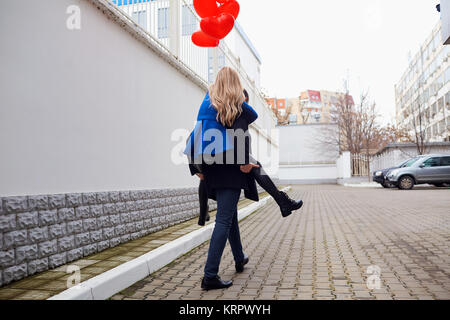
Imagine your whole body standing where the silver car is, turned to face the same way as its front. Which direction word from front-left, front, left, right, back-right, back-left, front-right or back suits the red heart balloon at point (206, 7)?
left

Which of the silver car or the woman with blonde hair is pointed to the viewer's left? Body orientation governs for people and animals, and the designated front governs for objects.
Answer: the silver car

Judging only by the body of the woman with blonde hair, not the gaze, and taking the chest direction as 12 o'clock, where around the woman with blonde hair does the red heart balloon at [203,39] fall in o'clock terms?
The red heart balloon is roughly at 10 o'clock from the woman with blonde hair.

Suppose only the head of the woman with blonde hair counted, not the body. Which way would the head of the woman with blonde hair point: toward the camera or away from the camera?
away from the camera

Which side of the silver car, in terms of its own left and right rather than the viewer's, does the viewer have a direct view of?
left

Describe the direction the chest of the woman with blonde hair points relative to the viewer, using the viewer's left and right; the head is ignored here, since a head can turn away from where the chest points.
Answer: facing away from the viewer and to the right of the viewer

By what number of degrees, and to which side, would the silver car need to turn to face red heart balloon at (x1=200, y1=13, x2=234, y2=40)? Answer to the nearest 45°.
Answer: approximately 90° to its left

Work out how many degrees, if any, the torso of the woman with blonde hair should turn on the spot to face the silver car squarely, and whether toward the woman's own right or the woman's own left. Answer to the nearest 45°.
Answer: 0° — they already face it

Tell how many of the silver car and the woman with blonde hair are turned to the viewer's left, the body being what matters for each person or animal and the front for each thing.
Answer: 1

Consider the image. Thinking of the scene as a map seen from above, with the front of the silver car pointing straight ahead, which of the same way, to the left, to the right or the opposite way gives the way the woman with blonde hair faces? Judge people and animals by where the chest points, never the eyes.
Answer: to the right
